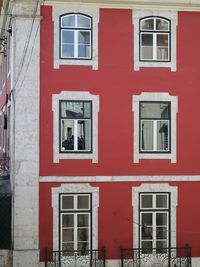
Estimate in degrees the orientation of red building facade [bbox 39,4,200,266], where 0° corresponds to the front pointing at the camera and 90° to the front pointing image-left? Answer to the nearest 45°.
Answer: approximately 0°
